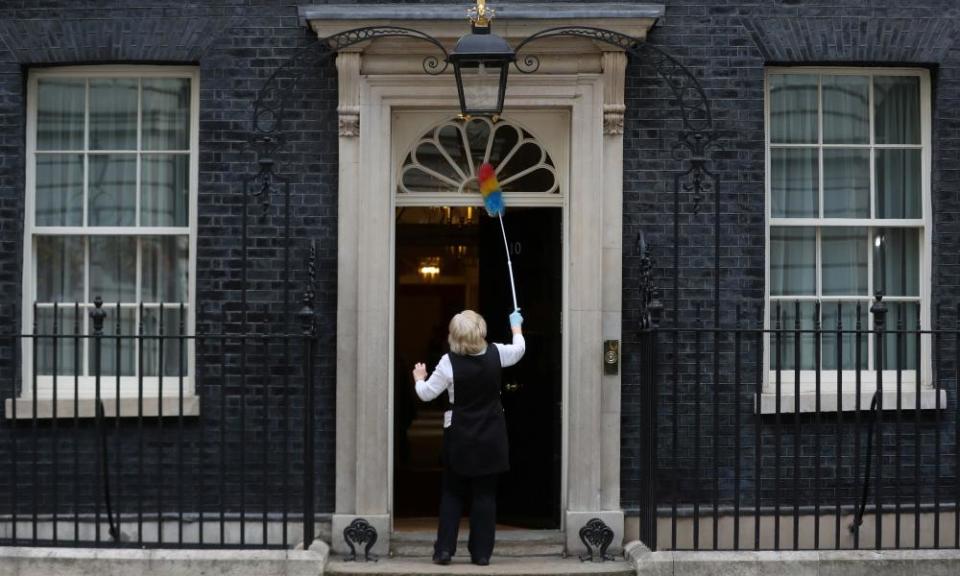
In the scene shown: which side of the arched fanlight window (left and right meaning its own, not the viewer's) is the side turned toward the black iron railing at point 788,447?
left

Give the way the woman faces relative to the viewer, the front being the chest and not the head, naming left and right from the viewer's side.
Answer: facing away from the viewer

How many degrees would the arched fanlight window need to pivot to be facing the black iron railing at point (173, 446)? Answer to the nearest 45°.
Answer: approximately 90° to its right

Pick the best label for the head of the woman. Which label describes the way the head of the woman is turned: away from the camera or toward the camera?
away from the camera

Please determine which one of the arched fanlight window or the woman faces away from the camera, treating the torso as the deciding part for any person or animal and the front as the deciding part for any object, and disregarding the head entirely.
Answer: the woman

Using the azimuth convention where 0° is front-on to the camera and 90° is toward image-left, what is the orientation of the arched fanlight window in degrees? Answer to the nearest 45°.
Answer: approximately 0°

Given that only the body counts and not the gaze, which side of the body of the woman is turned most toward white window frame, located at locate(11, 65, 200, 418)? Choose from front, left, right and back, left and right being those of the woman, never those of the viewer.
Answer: left

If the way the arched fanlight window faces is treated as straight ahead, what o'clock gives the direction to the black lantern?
The black lantern is roughly at 12 o'clock from the arched fanlight window.

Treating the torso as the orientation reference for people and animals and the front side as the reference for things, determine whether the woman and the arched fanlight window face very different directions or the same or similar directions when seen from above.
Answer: very different directions

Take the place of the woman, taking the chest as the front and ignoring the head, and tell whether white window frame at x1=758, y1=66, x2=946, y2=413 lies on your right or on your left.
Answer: on your right

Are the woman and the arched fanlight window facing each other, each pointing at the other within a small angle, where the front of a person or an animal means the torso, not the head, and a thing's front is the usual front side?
yes

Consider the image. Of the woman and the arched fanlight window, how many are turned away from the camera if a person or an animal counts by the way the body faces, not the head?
1
